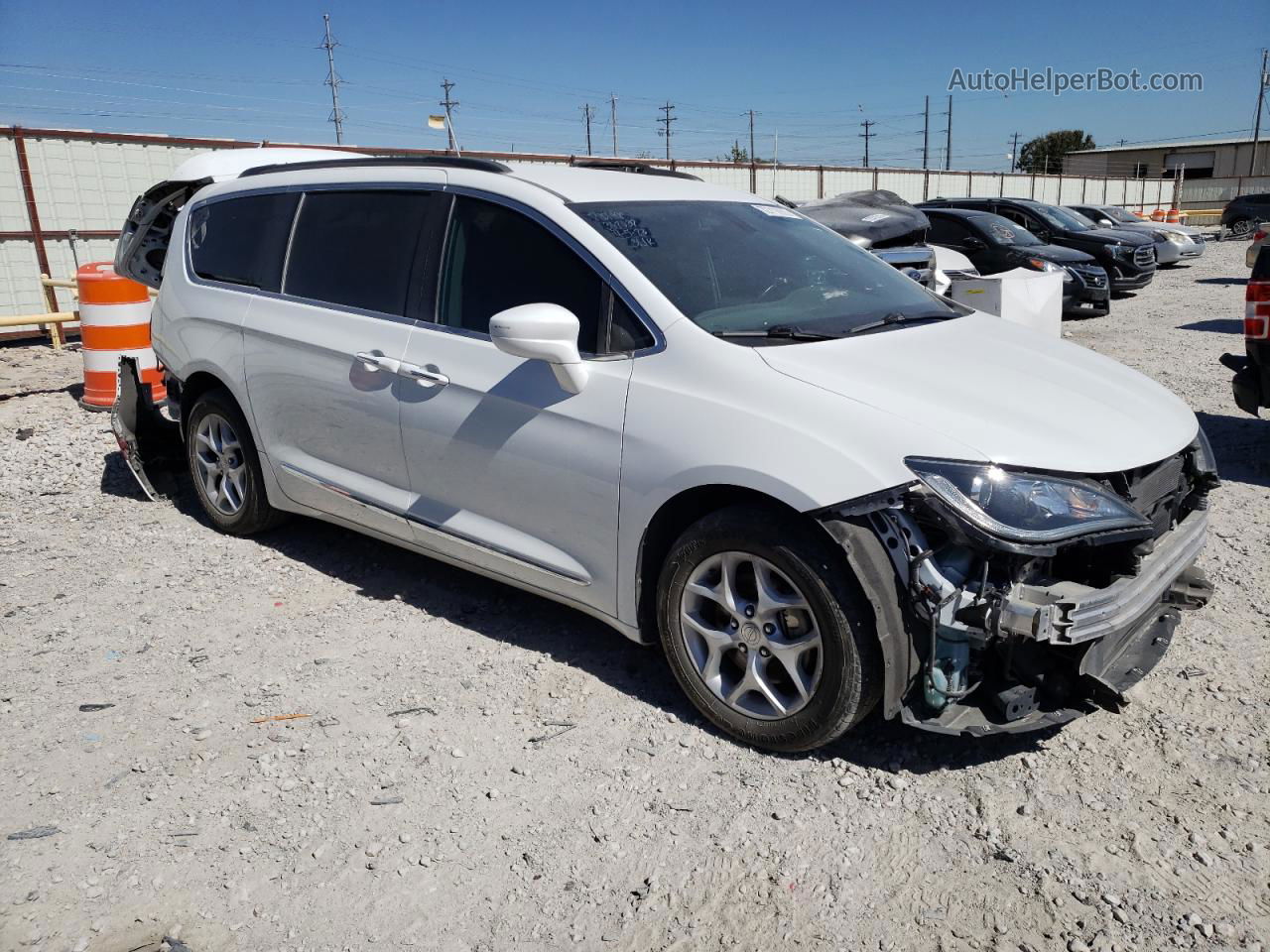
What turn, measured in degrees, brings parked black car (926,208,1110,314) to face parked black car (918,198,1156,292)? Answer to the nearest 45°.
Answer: approximately 135° to its left

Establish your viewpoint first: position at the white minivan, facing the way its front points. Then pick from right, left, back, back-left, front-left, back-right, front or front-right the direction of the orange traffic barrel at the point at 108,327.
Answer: back

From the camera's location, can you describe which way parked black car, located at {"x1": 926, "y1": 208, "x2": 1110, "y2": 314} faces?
facing the viewer and to the right of the viewer

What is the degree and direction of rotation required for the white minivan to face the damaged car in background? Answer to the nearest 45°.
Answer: approximately 135° to its left

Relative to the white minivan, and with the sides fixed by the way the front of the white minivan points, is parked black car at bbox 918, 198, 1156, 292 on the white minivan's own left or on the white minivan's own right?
on the white minivan's own left

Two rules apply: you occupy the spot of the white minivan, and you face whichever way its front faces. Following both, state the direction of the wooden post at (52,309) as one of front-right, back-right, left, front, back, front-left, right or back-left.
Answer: back

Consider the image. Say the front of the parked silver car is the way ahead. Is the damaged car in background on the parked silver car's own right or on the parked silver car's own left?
on the parked silver car's own right

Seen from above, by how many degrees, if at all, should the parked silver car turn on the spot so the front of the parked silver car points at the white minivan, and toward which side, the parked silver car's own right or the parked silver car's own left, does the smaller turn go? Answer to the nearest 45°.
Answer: approximately 45° to the parked silver car's own right

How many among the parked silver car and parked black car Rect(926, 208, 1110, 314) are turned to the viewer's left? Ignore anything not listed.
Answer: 0

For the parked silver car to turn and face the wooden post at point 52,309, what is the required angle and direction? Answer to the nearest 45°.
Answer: approximately 90° to its right

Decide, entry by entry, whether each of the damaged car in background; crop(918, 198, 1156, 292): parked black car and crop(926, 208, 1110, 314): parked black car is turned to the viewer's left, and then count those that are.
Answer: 0

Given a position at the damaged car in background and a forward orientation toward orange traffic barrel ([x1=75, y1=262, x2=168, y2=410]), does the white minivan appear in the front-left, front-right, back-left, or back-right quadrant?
front-left
